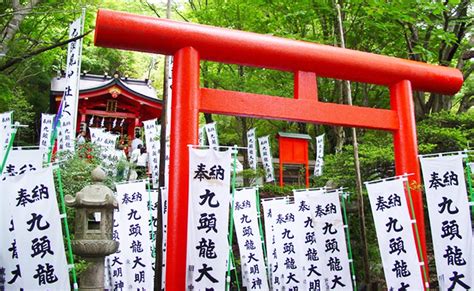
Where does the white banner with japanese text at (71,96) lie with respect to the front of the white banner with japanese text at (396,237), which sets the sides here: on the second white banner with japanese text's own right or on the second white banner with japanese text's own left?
on the second white banner with japanese text's own right

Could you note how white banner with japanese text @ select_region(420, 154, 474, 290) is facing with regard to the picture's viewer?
facing the viewer

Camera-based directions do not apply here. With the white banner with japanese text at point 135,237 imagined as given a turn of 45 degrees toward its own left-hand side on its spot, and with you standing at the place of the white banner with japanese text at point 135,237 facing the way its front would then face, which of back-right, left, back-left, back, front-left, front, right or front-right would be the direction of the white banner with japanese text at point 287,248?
front-left

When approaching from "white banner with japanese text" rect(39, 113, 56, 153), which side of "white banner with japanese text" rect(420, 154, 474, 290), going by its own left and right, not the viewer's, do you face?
right

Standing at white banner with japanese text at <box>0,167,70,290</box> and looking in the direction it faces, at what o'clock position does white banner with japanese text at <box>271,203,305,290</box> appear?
white banner with japanese text at <box>271,203,305,290</box> is roughly at 8 o'clock from white banner with japanese text at <box>0,167,70,290</box>.

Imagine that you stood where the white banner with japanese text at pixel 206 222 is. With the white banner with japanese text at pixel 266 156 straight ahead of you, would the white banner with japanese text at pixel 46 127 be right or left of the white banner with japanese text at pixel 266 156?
left

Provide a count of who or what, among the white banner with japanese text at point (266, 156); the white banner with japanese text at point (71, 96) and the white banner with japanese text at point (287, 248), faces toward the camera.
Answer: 3

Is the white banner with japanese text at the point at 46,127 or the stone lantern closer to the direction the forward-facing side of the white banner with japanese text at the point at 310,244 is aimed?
the stone lantern

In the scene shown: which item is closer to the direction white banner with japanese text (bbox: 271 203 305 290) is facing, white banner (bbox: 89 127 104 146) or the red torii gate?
the red torii gate

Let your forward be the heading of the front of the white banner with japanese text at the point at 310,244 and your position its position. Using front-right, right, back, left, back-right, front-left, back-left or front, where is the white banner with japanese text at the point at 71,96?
right

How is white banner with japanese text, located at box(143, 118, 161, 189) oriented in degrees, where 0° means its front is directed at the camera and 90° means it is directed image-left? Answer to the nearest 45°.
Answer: approximately 0°

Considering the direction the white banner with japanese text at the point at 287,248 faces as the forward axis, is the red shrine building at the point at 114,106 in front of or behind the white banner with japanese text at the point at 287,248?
behind

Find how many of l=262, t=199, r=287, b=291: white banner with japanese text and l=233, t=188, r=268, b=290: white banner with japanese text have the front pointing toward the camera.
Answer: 2

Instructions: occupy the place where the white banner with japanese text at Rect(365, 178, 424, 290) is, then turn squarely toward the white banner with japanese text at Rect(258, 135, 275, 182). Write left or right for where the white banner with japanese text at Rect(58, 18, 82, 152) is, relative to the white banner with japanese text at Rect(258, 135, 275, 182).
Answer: left
